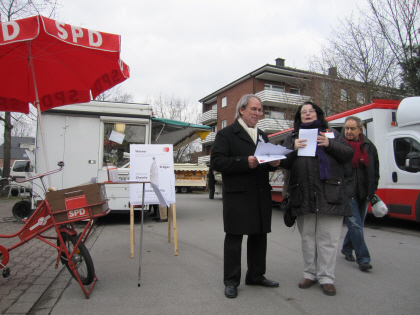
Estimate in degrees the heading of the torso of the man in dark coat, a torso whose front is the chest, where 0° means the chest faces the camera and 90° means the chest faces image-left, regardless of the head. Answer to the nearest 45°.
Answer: approximately 315°

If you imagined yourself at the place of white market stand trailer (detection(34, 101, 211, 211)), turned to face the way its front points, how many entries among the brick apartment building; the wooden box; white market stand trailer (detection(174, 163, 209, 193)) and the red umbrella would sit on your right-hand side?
2

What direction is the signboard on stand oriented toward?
toward the camera

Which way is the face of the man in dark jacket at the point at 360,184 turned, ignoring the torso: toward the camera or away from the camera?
toward the camera

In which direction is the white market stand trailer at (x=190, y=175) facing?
toward the camera

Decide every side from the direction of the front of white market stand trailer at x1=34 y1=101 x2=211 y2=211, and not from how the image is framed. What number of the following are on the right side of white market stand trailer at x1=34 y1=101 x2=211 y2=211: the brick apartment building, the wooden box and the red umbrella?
2

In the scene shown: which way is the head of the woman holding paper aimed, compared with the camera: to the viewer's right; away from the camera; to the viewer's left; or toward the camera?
toward the camera

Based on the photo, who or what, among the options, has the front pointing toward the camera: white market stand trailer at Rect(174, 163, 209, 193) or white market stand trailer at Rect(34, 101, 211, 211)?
white market stand trailer at Rect(174, 163, 209, 193)

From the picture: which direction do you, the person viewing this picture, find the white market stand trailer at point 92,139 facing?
facing to the right of the viewer

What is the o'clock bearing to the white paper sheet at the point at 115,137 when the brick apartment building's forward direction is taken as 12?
The white paper sheet is roughly at 2 o'clock from the brick apartment building.

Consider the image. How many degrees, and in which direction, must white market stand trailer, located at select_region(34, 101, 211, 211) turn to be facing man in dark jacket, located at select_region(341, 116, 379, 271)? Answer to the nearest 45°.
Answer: approximately 45° to its right
